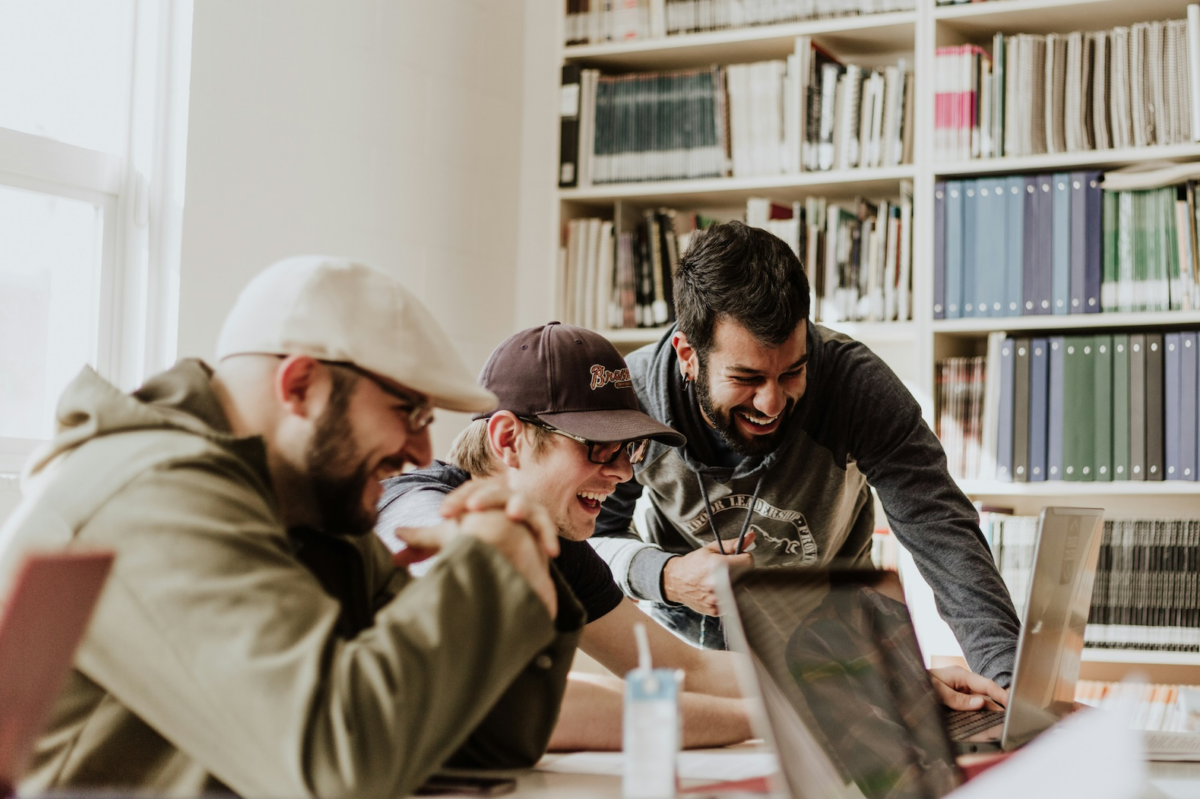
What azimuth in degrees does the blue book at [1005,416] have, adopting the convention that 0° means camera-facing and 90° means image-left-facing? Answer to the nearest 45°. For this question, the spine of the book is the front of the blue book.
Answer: approximately 0°

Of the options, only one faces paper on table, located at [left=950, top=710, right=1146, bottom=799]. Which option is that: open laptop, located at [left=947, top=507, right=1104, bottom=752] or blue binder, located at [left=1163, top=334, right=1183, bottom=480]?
the blue binder

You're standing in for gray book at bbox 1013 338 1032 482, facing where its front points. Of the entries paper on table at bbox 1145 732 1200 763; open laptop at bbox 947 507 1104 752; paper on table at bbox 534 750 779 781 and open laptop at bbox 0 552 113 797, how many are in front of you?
4

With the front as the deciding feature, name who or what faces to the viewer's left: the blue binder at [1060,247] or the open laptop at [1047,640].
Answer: the open laptop

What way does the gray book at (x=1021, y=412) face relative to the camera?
toward the camera

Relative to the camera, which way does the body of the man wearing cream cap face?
to the viewer's right

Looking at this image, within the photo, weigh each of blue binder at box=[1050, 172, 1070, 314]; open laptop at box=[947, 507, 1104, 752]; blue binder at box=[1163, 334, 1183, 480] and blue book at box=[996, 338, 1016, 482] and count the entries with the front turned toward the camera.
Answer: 3

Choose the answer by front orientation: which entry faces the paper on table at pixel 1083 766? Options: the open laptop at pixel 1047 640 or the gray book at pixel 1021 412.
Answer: the gray book

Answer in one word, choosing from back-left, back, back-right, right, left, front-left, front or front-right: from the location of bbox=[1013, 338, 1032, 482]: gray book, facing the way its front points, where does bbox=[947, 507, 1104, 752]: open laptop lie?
front

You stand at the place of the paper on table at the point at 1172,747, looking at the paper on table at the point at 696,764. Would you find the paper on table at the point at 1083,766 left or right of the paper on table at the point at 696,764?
left

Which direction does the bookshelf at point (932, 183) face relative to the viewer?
toward the camera

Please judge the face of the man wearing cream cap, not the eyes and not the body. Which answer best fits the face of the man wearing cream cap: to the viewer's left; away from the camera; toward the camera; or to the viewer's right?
to the viewer's right

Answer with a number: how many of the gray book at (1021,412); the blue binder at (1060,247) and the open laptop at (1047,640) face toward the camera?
2

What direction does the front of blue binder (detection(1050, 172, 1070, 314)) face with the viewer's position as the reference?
facing the viewer
